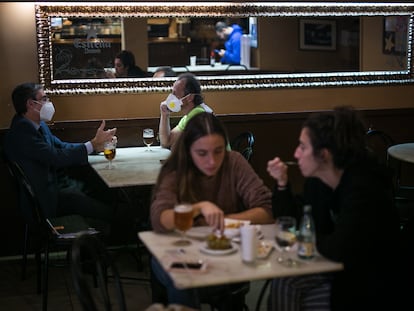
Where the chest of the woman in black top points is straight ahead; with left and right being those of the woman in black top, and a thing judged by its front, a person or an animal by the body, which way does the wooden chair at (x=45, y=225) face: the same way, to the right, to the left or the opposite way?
the opposite way

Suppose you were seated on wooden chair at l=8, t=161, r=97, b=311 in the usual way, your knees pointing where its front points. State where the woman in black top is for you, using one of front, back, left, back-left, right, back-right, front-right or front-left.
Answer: front-right

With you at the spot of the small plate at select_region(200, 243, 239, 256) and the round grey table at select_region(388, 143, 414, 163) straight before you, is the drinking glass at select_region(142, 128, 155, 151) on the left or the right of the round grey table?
left

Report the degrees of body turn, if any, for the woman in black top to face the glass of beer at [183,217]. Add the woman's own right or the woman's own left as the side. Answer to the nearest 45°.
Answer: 0° — they already face it

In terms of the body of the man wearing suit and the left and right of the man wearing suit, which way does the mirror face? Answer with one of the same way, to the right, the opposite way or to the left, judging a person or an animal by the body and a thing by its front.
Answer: to the right

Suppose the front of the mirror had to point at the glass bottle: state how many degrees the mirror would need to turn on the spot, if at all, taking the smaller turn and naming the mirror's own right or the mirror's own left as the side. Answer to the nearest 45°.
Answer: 0° — it already faces it

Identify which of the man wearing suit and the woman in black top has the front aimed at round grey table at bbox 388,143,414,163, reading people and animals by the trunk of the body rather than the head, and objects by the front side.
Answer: the man wearing suit

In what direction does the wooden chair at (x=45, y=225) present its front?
to the viewer's right

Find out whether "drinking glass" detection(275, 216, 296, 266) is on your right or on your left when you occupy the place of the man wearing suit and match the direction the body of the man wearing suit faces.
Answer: on your right

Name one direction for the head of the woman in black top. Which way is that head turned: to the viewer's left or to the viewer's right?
to the viewer's left

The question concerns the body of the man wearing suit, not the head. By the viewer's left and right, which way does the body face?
facing to the right of the viewer

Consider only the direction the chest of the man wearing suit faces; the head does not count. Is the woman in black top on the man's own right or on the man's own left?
on the man's own right

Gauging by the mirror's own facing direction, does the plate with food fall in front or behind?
in front
